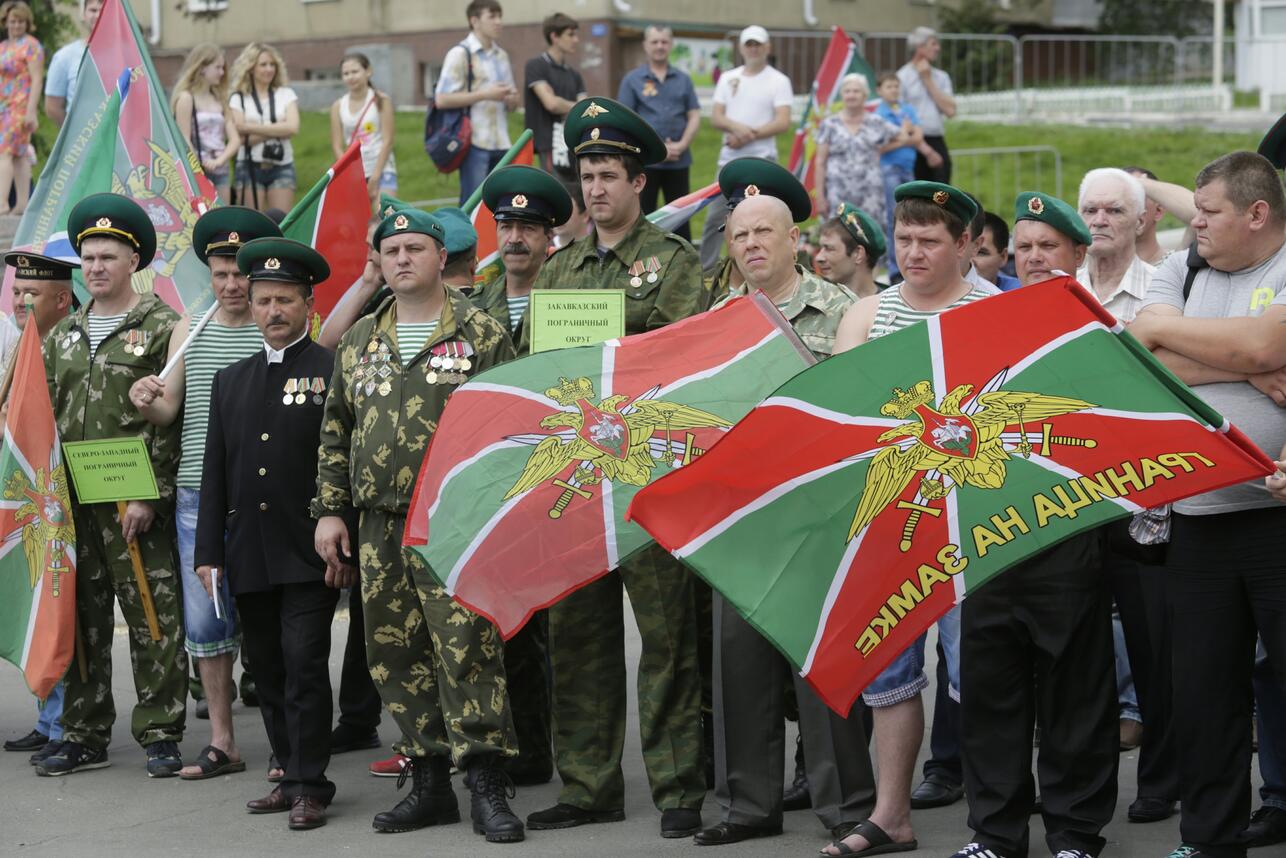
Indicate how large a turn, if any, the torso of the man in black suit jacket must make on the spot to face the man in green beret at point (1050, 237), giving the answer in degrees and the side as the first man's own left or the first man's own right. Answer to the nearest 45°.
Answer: approximately 90° to the first man's own left

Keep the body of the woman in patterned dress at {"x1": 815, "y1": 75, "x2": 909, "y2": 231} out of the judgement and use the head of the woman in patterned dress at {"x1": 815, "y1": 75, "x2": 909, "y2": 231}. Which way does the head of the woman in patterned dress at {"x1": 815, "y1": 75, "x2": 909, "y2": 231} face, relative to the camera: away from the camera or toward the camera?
toward the camera

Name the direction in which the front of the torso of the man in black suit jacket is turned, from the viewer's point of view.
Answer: toward the camera

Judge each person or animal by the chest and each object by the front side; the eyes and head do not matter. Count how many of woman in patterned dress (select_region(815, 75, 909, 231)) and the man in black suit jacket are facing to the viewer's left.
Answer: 0

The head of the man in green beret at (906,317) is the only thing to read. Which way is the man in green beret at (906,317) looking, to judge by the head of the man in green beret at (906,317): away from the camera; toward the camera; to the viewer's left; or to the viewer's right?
toward the camera

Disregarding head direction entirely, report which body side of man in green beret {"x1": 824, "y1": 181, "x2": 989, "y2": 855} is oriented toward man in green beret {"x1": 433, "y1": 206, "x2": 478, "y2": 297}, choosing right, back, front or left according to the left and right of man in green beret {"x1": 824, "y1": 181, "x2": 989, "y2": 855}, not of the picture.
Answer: right

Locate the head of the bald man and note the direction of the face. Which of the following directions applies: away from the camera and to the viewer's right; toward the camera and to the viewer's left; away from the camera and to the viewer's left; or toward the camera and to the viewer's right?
toward the camera and to the viewer's left

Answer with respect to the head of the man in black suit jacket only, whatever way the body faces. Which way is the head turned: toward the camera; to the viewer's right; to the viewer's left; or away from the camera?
toward the camera

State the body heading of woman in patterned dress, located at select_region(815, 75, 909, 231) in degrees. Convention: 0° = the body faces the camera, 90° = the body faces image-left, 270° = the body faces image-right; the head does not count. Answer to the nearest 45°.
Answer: approximately 0°

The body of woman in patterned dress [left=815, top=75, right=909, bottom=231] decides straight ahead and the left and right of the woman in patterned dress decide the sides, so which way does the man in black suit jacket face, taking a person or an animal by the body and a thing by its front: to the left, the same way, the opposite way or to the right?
the same way

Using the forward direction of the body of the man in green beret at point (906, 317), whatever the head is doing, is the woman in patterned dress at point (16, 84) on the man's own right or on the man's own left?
on the man's own right

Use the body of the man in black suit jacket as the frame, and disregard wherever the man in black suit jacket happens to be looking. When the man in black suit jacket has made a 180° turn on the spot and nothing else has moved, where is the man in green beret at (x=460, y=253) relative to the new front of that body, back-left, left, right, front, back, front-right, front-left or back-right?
front-right

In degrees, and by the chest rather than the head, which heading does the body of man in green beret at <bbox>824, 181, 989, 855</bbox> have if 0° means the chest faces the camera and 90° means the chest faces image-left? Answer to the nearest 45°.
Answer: approximately 45°

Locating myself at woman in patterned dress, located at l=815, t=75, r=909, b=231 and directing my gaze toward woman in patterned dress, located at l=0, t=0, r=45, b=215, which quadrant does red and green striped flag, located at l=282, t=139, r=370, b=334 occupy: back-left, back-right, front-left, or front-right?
front-left

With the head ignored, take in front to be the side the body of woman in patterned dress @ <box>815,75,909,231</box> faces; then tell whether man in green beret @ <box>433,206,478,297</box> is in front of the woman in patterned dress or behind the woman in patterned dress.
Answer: in front
